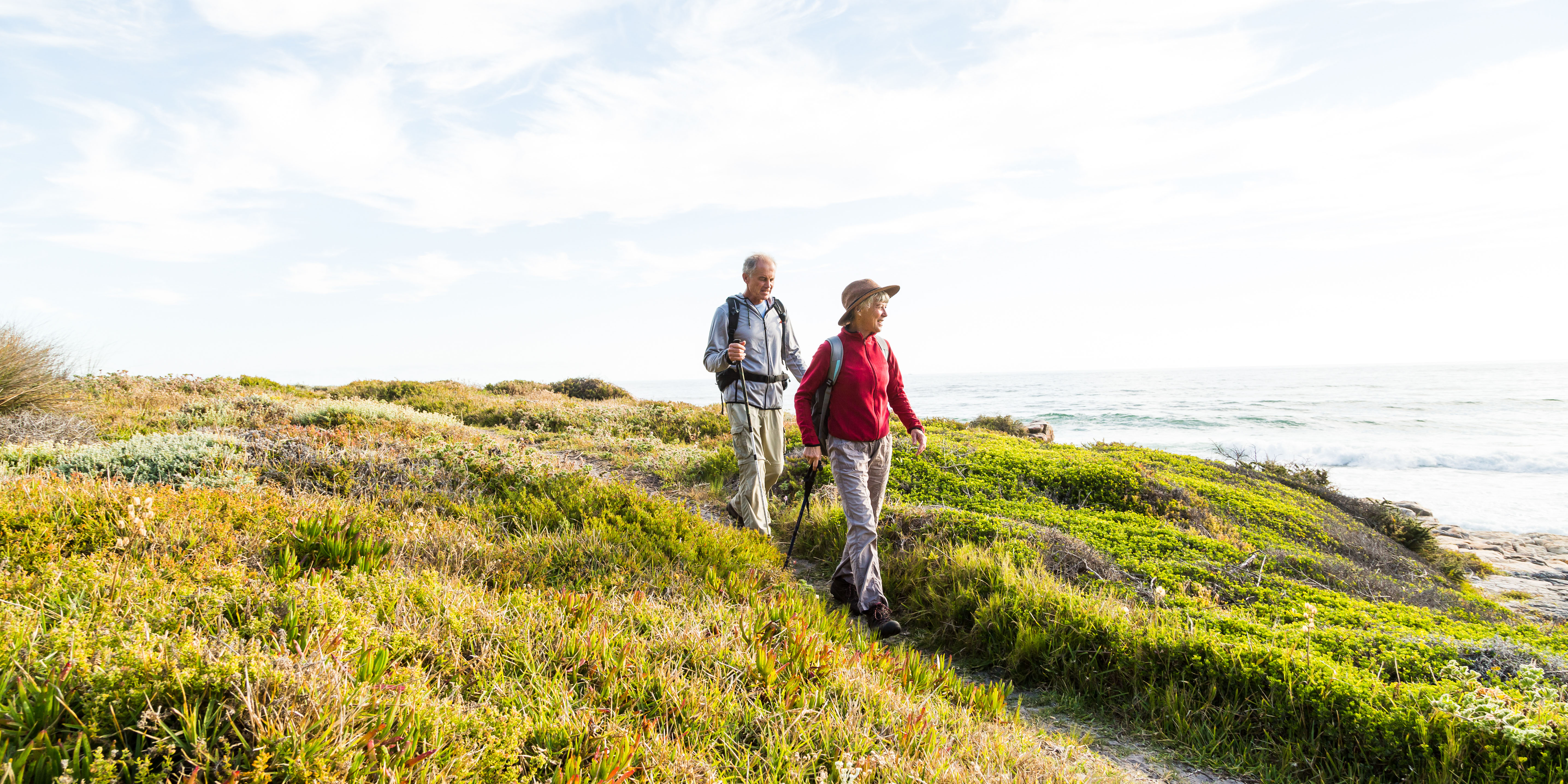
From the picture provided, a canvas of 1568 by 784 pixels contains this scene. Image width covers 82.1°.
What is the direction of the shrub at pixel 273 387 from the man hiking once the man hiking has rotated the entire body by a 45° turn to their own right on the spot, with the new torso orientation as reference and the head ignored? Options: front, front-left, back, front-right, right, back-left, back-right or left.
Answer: back-right

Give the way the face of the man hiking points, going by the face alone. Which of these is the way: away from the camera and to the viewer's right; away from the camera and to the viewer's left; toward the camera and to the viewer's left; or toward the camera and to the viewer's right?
toward the camera and to the viewer's right

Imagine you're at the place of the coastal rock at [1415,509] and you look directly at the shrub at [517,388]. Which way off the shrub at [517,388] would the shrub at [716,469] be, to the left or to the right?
left

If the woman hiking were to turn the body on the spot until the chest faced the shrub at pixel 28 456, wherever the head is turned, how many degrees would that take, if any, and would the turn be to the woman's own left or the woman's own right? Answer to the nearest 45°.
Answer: approximately 135° to the woman's own right

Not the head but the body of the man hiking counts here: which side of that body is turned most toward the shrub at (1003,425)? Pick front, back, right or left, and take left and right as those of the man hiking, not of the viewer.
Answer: left

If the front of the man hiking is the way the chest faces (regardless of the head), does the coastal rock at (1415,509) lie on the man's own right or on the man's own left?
on the man's own left

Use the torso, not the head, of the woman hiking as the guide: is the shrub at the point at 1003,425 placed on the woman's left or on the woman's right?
on the woman's left

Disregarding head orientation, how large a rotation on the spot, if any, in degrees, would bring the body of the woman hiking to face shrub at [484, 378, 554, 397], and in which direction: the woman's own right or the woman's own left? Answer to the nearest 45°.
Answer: approximately 180°

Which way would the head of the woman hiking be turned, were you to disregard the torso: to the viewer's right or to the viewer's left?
to the viewer's right

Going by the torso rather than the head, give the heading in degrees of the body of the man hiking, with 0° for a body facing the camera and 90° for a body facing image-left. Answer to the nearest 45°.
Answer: approximately 315°

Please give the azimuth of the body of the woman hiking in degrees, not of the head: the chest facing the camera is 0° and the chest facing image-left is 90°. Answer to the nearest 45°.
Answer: approximately 315°
